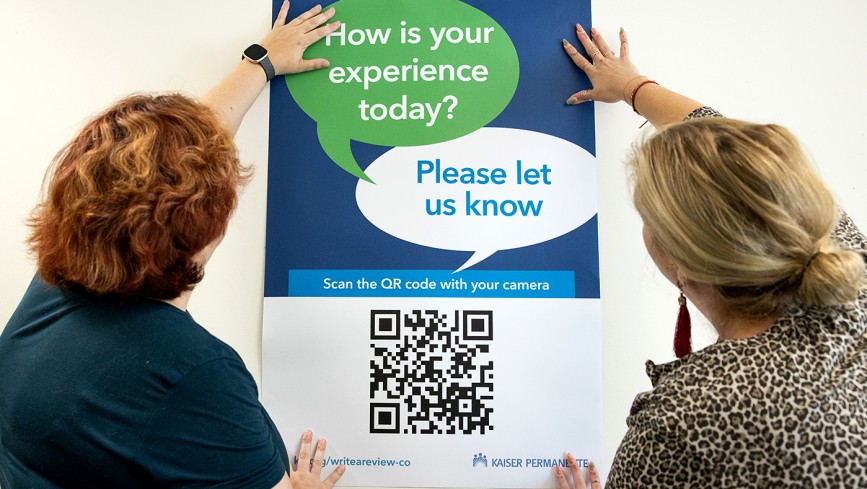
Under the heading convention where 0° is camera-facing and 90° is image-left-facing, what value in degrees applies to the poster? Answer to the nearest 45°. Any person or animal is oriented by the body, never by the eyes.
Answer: approximately 0°

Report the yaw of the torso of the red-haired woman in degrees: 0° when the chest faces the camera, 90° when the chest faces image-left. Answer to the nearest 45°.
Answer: approximately 225°

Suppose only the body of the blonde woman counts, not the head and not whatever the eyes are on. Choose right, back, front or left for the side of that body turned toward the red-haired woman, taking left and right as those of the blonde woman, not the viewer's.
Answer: left

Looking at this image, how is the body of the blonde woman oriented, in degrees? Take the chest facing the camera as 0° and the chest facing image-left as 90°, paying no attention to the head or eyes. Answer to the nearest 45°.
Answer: approximately 135°

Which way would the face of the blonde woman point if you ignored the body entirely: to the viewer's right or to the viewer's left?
to the viewer's left

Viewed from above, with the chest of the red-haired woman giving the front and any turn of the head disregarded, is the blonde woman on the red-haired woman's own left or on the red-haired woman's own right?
on the red-haired woman's own right

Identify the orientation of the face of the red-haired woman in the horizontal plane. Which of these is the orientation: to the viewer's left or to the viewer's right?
to the viewer's right
